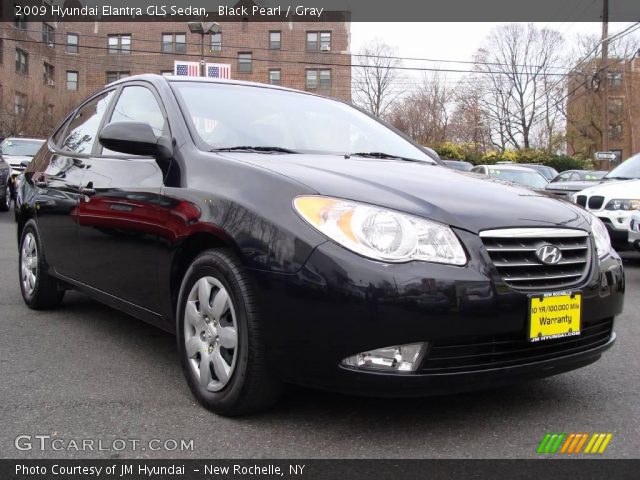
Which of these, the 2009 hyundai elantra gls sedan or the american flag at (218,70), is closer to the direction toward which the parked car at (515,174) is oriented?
the 2009 hyundai elantra gls sedan

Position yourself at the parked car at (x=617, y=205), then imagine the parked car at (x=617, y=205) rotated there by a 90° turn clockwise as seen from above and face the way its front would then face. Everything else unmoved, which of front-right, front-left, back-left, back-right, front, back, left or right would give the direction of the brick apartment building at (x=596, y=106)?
front-right

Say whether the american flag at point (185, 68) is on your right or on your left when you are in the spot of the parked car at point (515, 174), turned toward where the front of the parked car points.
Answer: on your right

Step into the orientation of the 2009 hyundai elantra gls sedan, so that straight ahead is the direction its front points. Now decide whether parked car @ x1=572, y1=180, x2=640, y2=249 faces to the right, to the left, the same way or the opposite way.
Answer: to the right

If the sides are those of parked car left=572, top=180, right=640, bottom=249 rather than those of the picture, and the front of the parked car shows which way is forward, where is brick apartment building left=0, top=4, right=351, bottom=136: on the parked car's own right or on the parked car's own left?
on the parked car's own right

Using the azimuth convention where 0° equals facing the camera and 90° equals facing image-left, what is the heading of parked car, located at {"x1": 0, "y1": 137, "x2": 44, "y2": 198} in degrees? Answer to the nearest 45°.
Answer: approximately 0°
